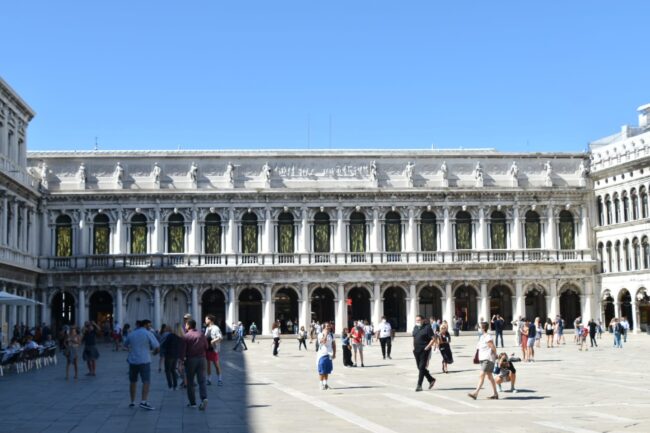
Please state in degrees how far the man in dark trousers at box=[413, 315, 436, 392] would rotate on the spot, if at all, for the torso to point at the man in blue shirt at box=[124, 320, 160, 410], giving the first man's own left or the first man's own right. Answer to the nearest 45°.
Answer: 0° — they already face them

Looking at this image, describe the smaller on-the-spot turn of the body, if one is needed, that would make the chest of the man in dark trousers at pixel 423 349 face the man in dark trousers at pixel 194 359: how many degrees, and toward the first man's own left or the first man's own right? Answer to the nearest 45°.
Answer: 0° — they already face them

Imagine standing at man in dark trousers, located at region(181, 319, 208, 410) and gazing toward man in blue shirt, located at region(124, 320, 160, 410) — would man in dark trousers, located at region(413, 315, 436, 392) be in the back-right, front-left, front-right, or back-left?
back-right

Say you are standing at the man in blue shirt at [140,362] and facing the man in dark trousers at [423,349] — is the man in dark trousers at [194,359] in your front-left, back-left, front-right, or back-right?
front-right
